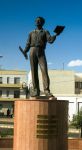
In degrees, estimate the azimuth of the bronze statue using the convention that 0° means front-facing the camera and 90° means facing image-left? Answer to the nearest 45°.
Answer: approximately 0°
